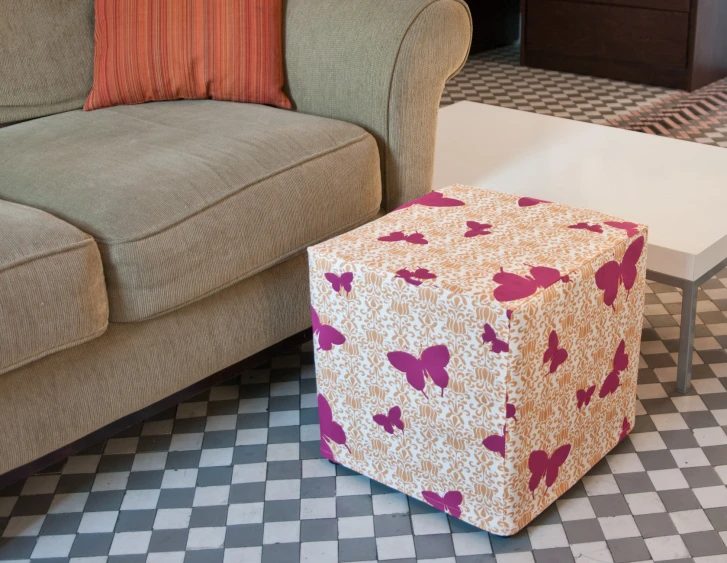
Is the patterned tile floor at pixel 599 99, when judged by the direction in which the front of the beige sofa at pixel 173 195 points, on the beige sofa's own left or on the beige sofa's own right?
on the beige sofa's own left

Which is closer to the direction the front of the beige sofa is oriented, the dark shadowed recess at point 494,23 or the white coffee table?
the white coffee table

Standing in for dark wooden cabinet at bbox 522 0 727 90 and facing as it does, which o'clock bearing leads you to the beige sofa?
The beige sofa is roughly at 11 o'clock from the dark wooden cabinet.

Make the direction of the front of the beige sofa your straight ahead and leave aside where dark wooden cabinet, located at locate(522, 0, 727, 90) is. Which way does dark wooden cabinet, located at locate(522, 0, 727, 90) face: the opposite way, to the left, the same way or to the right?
to the right

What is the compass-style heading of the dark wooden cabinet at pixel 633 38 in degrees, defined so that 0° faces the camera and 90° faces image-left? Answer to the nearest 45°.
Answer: approximately 45°

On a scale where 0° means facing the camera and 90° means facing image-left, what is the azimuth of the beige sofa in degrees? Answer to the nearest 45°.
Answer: approximately 315°
